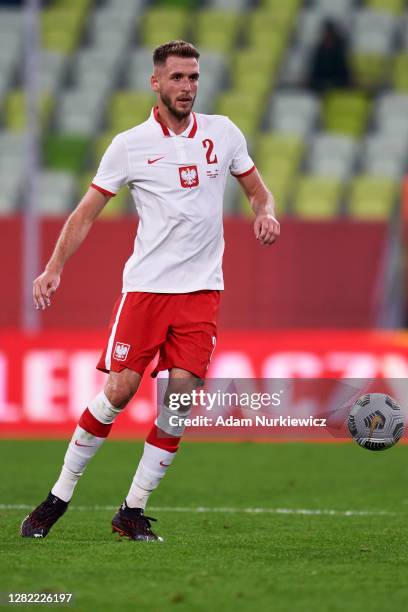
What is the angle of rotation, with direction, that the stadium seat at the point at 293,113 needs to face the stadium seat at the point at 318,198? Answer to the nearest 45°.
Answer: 0° — it already faces it

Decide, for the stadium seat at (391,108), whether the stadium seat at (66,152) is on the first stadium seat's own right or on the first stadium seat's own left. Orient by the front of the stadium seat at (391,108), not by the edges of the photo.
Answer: on the first stadium seat's own right

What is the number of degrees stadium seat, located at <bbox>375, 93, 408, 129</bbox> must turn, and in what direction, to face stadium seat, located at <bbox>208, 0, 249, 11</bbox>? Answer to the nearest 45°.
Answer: approximately 135° to its right

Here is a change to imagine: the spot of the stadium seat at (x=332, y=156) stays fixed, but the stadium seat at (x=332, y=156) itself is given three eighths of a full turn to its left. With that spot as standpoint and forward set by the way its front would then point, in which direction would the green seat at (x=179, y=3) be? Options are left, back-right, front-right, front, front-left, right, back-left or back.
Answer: left

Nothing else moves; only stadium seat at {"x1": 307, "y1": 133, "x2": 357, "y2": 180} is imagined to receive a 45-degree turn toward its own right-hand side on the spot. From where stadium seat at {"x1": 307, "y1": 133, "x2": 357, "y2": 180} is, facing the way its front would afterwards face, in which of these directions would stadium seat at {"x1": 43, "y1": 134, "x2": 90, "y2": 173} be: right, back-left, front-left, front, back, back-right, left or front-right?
front-right

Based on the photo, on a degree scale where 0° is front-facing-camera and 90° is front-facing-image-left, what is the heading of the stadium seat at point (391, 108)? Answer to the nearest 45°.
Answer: approximately 0°

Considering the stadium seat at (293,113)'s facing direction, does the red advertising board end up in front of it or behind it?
in front

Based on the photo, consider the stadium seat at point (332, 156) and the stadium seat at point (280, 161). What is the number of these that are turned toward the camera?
2

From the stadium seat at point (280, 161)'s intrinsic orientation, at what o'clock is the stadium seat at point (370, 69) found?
the stadium seat at point (370, 69) is roughly at 7 o'clock from the stadium seat at point (280, 161).

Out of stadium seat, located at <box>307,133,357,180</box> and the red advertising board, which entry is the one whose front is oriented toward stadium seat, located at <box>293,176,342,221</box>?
stadium seat, located at <box>307,133,357,180</box>

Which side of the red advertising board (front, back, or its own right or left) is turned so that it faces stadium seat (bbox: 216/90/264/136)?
back

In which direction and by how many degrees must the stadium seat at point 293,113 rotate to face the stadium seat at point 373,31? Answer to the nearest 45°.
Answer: approximately 135° to its left

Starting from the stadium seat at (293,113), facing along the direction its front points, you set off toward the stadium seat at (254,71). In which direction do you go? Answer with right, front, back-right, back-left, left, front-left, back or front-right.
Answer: back-right

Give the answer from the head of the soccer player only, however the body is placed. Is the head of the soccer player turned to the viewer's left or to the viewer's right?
to the viewer's right
